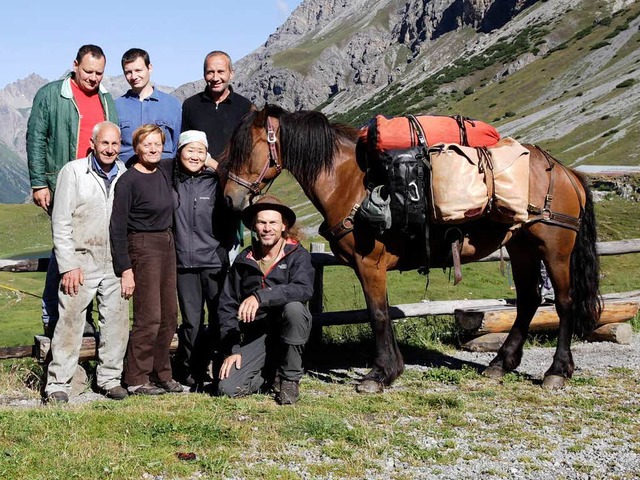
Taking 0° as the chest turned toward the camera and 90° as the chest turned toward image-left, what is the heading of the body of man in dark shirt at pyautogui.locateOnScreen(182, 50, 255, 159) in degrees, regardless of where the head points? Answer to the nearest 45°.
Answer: approximately 0°

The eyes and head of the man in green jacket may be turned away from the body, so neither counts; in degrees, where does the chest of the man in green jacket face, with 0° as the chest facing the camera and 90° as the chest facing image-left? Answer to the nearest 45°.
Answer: approximately 315°

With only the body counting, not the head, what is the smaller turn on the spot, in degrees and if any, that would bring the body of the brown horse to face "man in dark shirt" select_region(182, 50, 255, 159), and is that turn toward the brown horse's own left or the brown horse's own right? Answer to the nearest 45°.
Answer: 0° — it already faces them

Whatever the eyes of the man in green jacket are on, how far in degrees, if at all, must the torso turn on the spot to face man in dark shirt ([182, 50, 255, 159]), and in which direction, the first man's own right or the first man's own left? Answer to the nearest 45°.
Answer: approximately 45° to the first man's own left

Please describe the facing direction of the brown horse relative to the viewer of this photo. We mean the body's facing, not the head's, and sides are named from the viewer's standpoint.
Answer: facing to the left of the viewer

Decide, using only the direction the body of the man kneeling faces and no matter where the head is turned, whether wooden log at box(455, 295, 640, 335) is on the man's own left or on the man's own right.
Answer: on the man's own left

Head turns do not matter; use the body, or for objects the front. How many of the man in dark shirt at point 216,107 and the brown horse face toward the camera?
1
